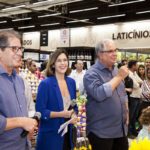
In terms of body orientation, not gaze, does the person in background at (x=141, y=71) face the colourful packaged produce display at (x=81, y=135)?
yes

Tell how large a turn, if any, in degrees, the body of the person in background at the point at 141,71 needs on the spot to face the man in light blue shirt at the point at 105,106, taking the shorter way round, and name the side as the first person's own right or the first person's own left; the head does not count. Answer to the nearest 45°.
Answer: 0° — they already face them

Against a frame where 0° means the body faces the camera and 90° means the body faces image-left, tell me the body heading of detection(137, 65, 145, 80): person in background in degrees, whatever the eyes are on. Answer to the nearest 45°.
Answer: approximately 0°

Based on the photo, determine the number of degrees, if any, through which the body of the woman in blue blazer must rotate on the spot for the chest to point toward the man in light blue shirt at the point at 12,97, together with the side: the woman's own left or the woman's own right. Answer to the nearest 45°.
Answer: approximately 45° to the woman's own right

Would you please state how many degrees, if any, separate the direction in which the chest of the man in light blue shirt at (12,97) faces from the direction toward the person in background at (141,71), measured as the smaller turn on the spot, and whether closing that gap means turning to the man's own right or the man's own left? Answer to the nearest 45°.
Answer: approximately 90° to the man's own left

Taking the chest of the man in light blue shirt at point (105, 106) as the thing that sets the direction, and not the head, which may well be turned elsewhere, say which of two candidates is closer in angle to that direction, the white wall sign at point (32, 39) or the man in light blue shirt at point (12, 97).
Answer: the man in light blue shirt

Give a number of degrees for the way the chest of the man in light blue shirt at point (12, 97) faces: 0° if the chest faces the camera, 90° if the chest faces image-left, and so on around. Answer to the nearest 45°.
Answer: approximately 315°
